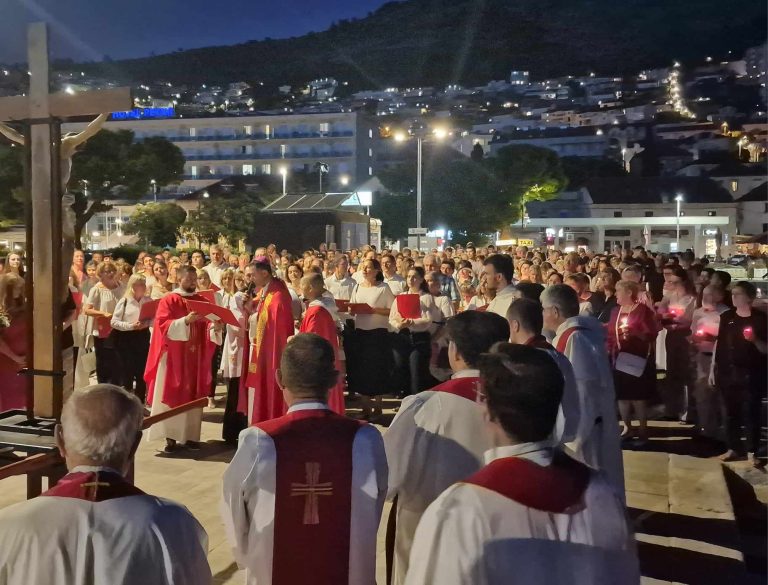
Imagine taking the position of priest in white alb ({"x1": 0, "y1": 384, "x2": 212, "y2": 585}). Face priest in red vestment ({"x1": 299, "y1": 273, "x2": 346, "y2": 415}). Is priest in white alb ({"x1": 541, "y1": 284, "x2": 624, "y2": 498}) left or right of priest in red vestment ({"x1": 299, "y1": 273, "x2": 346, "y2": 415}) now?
right

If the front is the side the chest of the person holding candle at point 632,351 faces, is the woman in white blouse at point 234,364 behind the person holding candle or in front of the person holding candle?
in front

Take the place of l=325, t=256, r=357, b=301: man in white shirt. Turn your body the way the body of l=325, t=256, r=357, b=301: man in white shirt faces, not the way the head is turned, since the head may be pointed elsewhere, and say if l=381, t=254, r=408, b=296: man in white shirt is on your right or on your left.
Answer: on your left

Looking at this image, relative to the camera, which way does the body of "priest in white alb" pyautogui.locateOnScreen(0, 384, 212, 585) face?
away from the camera

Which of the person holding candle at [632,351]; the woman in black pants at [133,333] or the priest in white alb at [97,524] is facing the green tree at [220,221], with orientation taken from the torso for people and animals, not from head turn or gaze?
the priest in white alb

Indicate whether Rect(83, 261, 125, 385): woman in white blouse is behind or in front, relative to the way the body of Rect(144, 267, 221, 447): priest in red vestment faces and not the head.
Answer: behind

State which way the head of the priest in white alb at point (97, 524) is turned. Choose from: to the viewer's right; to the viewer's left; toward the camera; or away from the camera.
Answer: away from the camera

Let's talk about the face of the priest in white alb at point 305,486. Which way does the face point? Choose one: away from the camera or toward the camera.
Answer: away from the camera

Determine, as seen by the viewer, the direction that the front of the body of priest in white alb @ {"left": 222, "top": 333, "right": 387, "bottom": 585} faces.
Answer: away from the camera

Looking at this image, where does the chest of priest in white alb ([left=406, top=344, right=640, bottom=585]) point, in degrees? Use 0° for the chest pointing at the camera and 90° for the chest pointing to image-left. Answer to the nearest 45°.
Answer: approximately 135°

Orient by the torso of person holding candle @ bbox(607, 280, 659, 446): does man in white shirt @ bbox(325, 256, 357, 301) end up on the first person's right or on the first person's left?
on the first person's right

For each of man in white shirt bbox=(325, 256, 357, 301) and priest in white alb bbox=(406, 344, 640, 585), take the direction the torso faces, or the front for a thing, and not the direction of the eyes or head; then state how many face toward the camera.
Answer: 1

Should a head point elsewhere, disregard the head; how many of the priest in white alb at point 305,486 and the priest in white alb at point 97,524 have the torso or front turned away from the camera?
2

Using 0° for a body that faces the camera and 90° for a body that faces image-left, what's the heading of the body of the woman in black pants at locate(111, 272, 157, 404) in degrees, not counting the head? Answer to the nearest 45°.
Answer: approximately 315°
